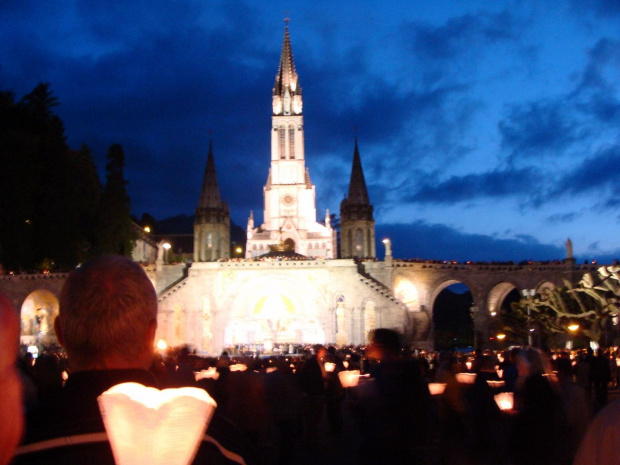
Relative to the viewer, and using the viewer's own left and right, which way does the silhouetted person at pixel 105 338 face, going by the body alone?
facing away from the viewer

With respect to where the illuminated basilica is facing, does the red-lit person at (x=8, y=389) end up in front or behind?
in front

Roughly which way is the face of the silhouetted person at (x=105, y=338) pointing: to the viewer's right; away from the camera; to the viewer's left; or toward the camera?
away from the camera

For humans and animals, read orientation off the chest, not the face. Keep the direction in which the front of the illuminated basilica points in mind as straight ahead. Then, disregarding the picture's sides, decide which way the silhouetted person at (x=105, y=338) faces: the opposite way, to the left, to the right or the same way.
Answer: the opposite way

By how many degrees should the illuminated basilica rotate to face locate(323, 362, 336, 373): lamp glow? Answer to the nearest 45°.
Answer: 0° — it already faces it

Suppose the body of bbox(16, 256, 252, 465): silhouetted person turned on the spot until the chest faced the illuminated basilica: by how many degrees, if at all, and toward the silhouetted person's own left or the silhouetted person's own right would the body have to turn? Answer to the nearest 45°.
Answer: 0° — they already face it

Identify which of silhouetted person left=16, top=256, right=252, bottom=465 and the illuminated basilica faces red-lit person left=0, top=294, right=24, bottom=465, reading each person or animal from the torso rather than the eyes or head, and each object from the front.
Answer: the illuminated basilica

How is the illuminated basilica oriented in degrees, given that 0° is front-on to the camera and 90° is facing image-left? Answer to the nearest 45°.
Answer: approximately 0°

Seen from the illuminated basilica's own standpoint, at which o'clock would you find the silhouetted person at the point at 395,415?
The silhouetted person is roughly at 12 o'clock from the illuminated basilica.

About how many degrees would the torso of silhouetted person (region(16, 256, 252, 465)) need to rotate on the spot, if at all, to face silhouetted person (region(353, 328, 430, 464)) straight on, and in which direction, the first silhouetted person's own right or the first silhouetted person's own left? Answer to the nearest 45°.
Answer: approximately 45° to the first silhouetted person's own right

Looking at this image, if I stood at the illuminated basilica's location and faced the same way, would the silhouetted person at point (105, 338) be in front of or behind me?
in front

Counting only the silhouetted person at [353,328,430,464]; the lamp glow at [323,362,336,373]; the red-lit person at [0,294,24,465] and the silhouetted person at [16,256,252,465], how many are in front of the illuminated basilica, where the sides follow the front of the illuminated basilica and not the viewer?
4

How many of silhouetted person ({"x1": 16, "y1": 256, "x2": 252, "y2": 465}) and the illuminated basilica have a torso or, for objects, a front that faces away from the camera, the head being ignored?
1
